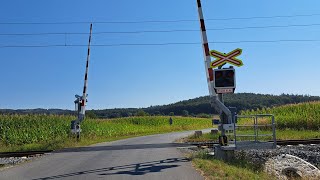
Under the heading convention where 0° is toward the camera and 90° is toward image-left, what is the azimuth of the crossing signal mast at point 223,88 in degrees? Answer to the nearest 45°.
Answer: approximately 0°
